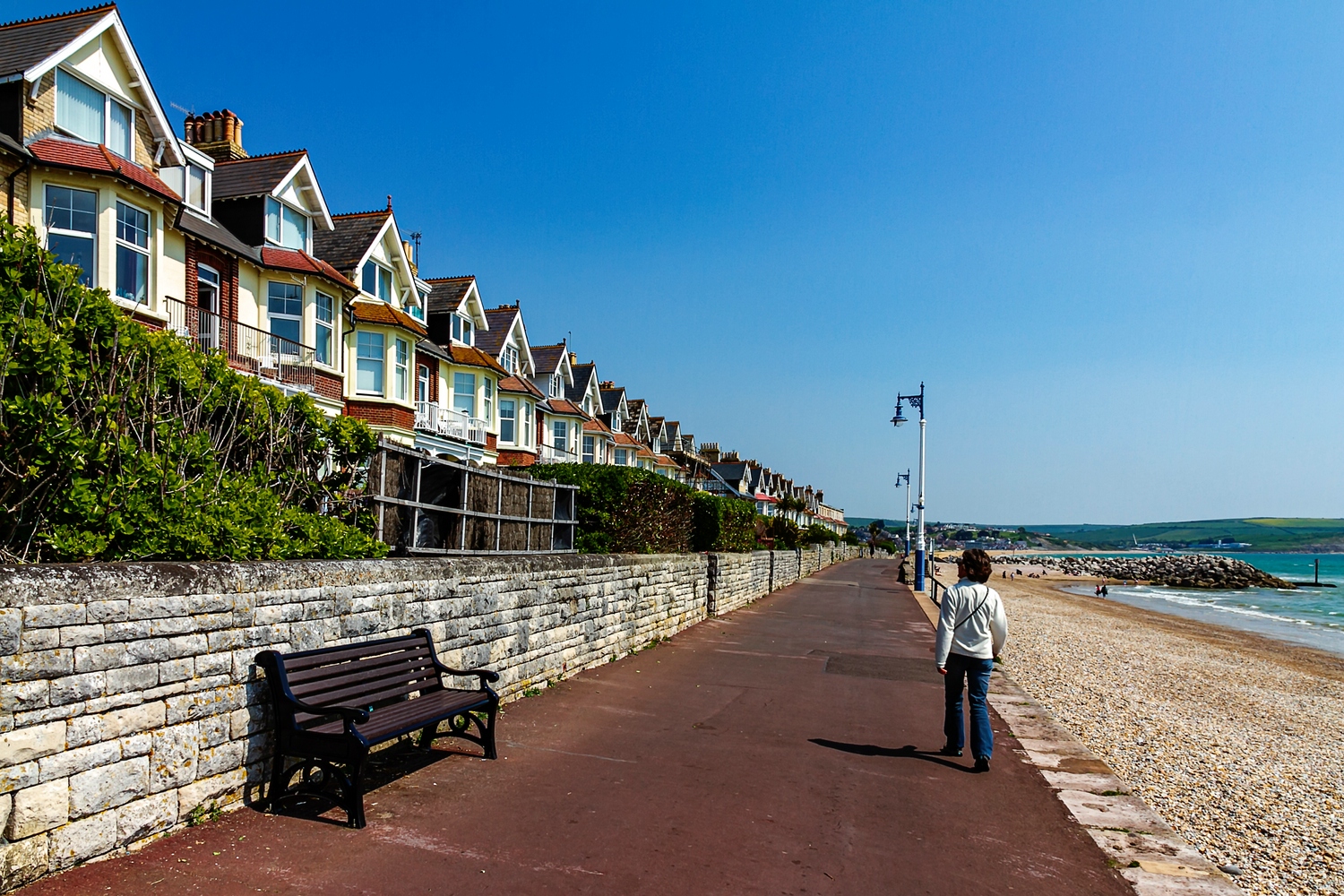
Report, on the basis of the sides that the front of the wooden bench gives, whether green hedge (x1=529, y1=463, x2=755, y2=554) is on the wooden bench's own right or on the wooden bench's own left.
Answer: on the wooden bench's own left

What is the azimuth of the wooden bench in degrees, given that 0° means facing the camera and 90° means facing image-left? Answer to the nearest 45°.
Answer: approximately 315°

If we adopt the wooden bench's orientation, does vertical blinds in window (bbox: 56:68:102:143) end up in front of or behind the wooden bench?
behind
